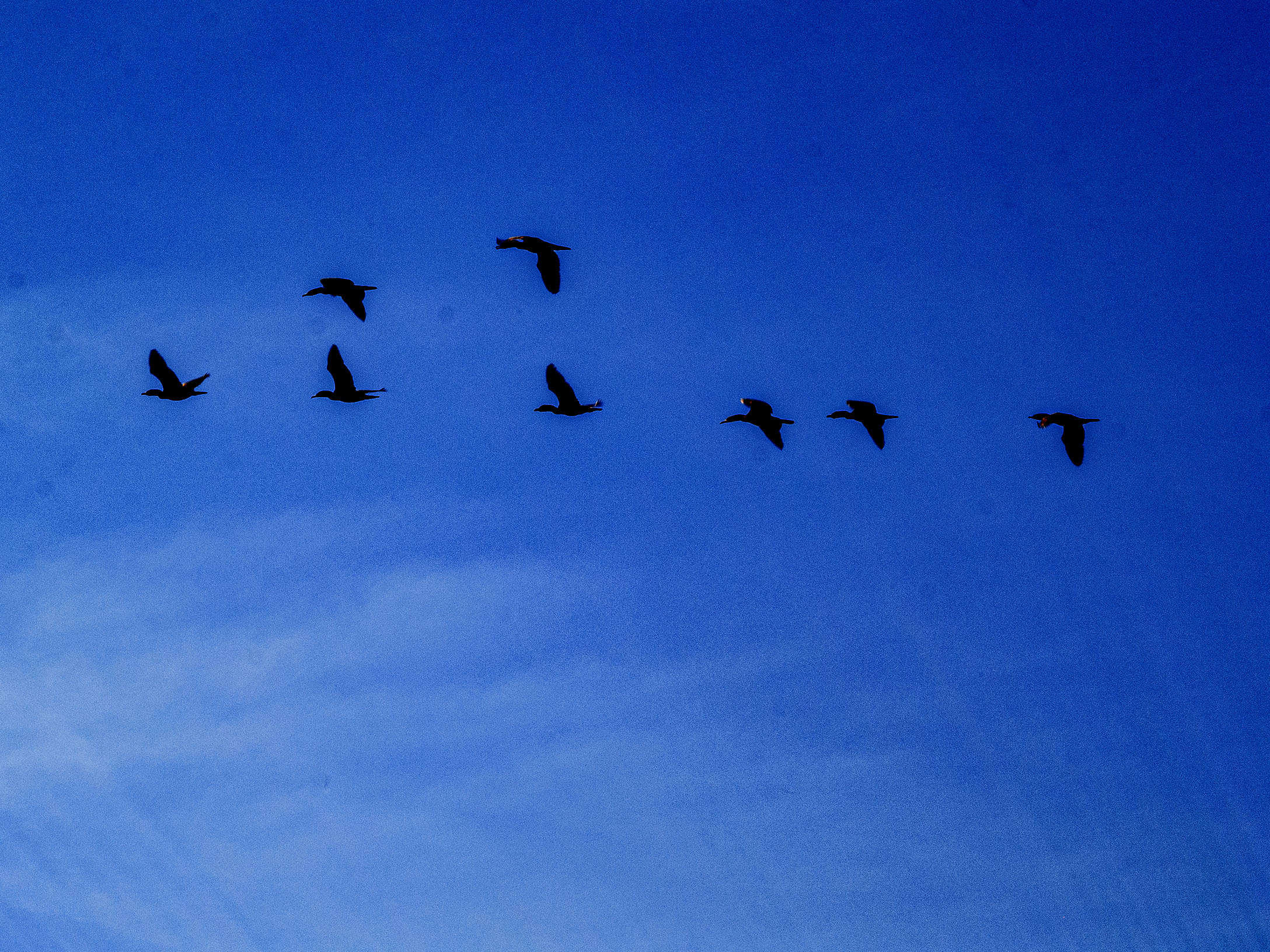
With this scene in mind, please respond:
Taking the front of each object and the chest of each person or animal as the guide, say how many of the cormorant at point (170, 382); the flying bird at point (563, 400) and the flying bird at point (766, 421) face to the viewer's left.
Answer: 3

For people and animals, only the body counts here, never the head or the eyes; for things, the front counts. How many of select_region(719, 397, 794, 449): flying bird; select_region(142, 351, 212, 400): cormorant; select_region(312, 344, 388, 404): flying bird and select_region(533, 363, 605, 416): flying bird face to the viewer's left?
4

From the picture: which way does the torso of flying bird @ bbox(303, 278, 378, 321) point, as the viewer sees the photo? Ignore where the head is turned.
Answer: to the viewer's left

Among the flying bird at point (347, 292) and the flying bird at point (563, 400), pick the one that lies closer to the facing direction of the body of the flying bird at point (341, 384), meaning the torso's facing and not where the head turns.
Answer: the flying bird at point (347, 292)

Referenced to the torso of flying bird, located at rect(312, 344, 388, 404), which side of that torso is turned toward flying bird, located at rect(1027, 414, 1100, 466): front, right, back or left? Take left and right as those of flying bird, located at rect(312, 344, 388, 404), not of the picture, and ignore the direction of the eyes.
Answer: back

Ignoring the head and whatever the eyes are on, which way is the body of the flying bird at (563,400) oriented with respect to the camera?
to the viewer's left

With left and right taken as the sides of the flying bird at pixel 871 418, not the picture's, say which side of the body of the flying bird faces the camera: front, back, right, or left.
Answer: left

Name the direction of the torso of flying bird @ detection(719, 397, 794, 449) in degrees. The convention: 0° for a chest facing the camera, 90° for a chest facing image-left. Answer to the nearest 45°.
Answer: approximately 90°

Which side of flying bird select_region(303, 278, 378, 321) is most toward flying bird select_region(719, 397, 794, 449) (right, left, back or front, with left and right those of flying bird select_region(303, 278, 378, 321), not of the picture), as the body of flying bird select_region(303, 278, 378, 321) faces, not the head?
back

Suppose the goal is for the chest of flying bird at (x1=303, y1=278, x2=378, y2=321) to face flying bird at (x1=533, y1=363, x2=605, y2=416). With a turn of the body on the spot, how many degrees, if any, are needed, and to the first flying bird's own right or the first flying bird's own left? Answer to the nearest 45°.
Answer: approximately 180°

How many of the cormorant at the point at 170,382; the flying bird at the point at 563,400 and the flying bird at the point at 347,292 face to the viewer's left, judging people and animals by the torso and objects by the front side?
3

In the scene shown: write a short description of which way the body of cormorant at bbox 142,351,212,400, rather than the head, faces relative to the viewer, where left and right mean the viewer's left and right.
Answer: facing to the left of the viewer

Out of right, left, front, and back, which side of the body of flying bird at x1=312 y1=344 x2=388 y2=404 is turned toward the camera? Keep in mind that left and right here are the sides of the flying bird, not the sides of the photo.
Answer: left

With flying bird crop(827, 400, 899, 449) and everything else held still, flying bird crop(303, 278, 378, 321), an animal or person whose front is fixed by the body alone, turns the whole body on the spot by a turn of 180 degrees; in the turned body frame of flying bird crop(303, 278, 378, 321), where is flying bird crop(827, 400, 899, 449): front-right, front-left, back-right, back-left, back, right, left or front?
front
